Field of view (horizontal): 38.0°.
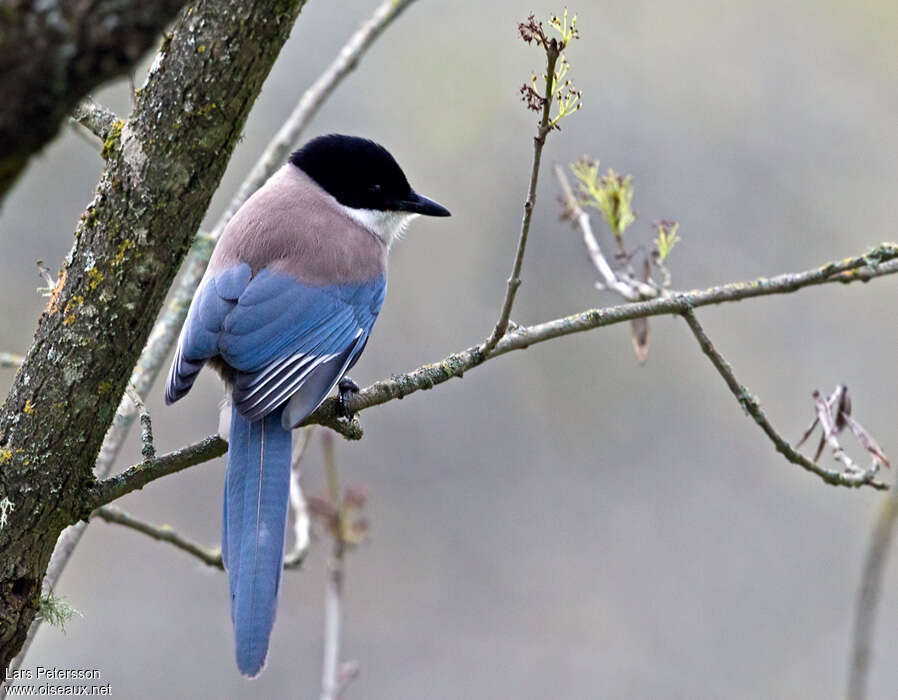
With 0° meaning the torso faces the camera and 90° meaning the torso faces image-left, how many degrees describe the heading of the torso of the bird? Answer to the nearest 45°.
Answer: approximately 225°
